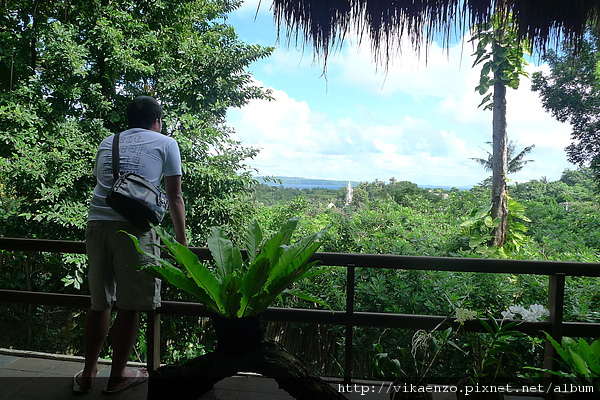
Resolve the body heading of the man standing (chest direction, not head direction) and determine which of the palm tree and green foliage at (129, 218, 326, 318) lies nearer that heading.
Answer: the palm tree

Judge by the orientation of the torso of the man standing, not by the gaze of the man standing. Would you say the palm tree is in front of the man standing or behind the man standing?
in front

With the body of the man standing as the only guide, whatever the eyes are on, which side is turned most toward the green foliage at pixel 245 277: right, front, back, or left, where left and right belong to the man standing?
right

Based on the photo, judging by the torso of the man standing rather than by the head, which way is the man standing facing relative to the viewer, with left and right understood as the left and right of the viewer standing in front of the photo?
facing away from the viewer and to the right of the viewer

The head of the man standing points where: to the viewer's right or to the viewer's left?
to the viewer's right
